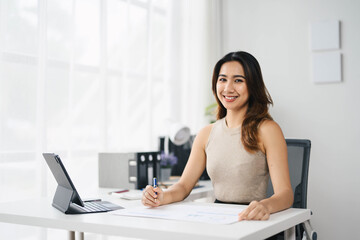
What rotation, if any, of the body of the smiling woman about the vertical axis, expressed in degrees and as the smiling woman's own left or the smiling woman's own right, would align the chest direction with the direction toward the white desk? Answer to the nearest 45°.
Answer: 0° — they already face it
